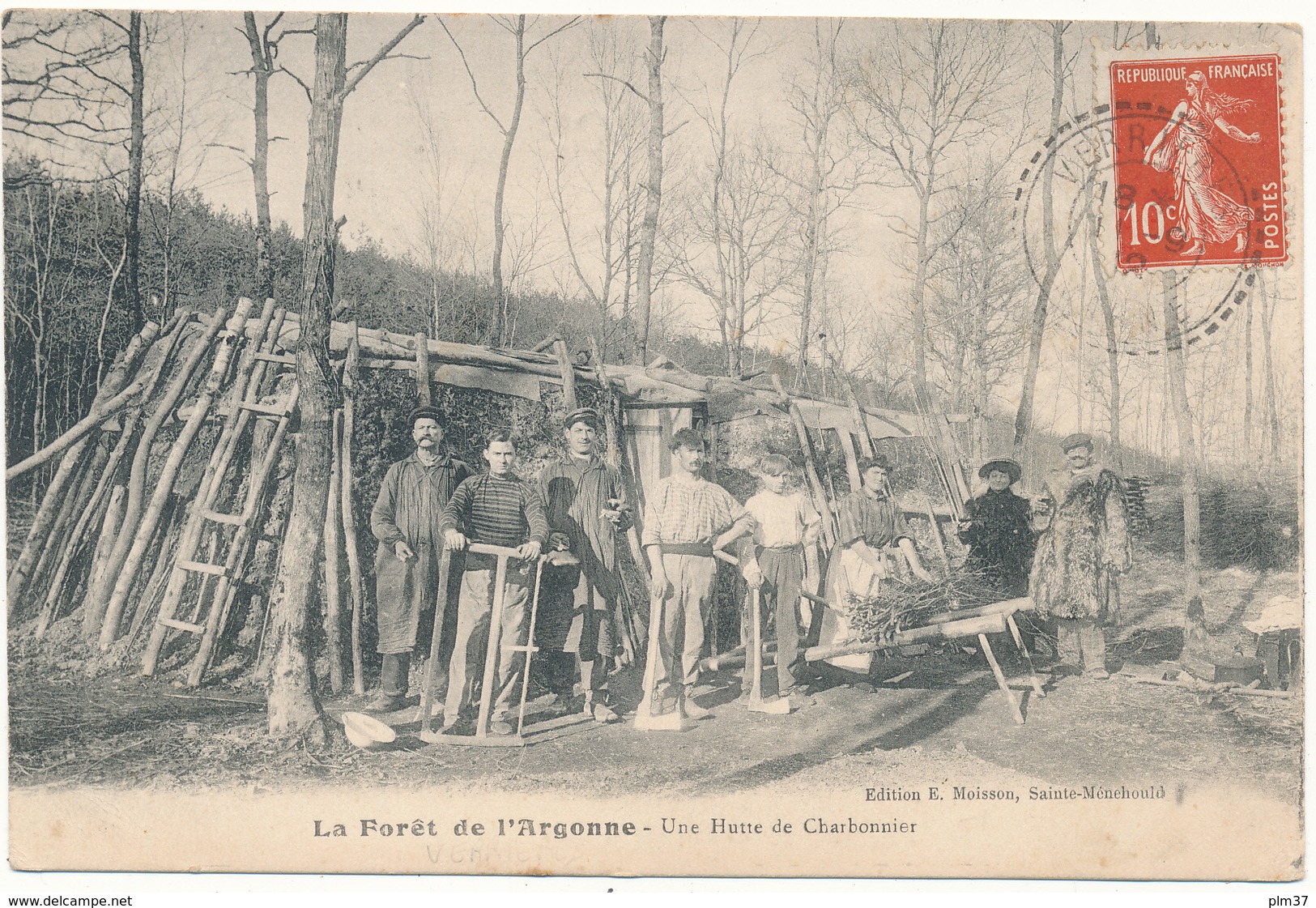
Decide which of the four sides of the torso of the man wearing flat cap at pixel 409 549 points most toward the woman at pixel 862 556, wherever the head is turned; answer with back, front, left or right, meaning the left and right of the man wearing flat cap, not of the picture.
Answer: left

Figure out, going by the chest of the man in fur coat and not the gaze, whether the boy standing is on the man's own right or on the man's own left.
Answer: on the man's own right

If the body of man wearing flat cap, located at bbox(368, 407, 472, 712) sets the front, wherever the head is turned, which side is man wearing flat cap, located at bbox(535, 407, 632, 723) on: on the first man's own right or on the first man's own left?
on the first man's own left

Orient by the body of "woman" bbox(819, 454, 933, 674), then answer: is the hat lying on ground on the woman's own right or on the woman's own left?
on the woman's own right

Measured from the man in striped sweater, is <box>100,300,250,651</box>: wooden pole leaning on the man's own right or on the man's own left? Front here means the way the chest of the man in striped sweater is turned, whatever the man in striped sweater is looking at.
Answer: on the man's own right

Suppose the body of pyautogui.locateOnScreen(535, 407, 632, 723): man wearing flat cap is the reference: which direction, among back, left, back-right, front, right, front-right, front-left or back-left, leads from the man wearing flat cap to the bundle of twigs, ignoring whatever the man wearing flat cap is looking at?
left

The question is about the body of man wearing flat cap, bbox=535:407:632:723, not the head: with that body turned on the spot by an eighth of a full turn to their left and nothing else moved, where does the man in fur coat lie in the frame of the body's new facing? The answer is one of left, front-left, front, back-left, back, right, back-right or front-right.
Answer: front-left

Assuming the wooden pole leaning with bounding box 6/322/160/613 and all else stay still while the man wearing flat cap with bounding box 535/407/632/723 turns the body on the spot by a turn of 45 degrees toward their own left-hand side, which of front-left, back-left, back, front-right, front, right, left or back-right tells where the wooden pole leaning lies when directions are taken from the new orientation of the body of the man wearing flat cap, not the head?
back-right
